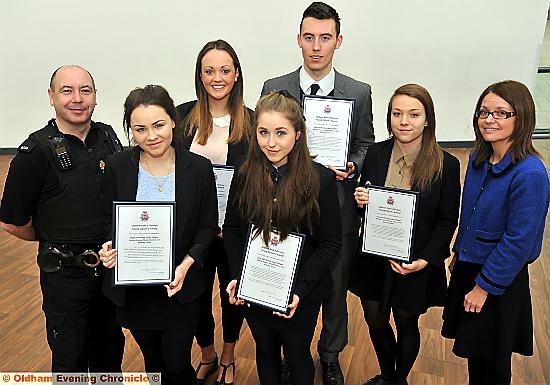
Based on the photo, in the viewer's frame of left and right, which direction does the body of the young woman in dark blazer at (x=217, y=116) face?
facing the viewer

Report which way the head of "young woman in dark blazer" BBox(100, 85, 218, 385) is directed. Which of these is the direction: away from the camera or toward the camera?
toward the camera

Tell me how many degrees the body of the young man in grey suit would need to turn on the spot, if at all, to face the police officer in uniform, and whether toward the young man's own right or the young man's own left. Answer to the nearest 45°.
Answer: approximately 45° to the young man's own right

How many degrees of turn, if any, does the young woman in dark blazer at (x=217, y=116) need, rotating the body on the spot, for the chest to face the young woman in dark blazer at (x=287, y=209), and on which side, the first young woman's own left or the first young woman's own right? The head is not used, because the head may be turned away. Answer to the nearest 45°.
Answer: approximately 45° to the first young woman's own left

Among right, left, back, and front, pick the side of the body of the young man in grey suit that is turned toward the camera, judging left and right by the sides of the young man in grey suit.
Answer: front

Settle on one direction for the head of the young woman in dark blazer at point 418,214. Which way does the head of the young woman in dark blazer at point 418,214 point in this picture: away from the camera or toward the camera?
toward the camera

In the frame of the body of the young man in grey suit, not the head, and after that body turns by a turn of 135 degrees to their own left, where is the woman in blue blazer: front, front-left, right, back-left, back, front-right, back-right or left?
right

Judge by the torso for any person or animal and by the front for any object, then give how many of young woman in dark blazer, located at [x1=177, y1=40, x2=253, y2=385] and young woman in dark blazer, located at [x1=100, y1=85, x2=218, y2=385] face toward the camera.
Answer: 2

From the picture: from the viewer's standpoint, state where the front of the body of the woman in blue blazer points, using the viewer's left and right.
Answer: facing the viewer and to the left of the viewer

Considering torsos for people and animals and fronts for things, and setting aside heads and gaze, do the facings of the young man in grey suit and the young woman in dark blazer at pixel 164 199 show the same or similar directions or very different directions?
same or similar directions

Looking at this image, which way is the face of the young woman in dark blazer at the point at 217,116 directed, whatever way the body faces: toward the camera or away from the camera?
toward the camera

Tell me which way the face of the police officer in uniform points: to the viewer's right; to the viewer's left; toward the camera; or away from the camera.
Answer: toward the camera
